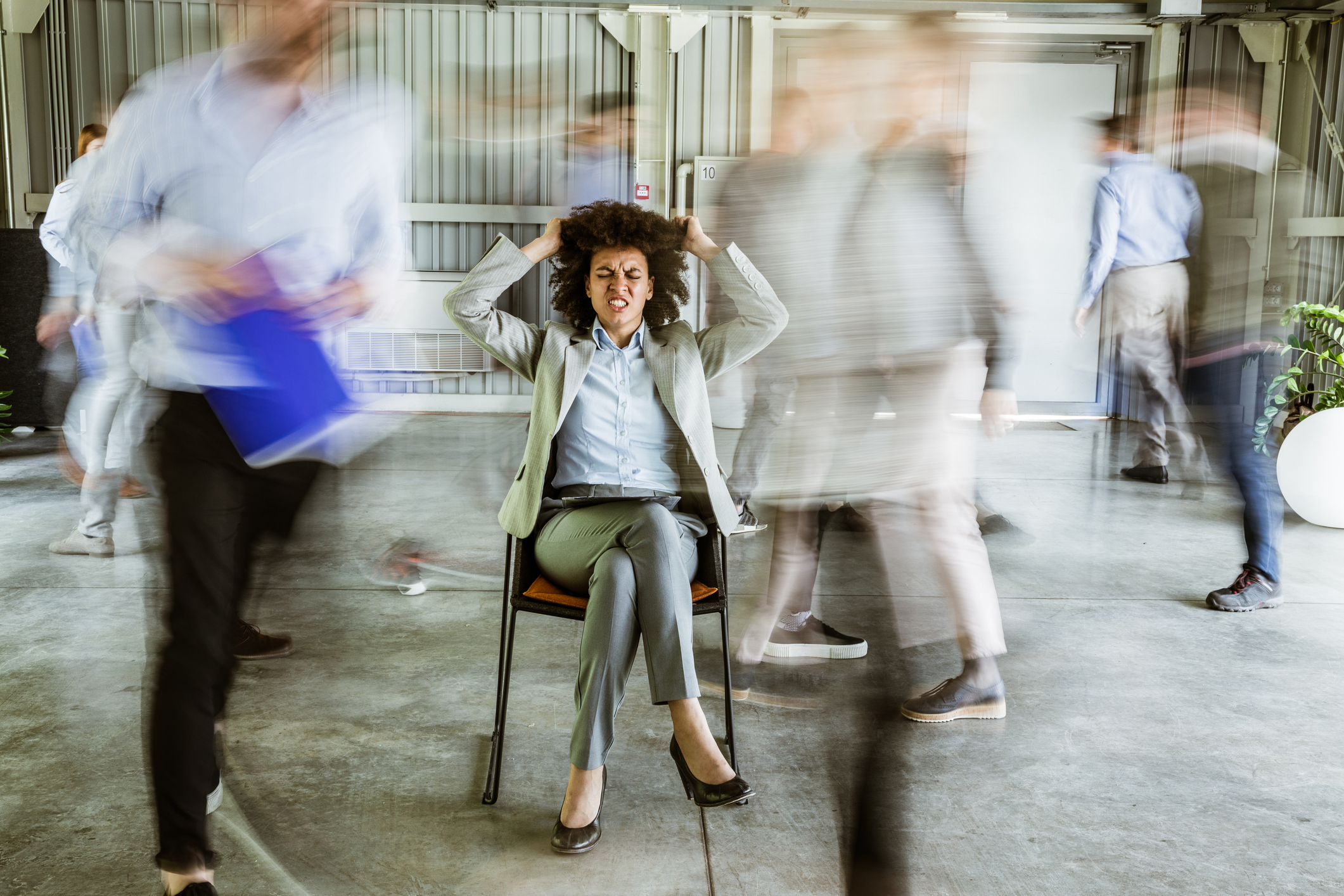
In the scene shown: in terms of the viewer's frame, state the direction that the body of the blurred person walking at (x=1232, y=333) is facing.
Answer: to the viewer's left

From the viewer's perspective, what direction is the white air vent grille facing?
toward the camera

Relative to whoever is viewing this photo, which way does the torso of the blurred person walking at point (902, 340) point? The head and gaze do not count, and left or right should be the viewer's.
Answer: facing to the left of the viewer

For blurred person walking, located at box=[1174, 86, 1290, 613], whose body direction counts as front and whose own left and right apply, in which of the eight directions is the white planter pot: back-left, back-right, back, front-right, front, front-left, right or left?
right

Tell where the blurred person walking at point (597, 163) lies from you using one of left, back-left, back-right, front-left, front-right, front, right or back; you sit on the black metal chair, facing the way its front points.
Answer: back

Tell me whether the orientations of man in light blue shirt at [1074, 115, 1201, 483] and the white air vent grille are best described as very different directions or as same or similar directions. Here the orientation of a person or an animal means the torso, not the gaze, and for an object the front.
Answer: very different directions

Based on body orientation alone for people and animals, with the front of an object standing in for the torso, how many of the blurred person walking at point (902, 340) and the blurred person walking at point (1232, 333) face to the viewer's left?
2

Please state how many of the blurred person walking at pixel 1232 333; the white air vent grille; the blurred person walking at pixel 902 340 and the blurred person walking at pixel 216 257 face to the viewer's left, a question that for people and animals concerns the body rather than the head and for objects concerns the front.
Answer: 2

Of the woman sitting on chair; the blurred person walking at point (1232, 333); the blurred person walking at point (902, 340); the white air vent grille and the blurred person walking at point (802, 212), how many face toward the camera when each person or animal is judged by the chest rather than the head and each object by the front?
2

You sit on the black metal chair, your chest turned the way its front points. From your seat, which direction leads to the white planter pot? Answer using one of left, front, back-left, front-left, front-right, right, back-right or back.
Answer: back-left
